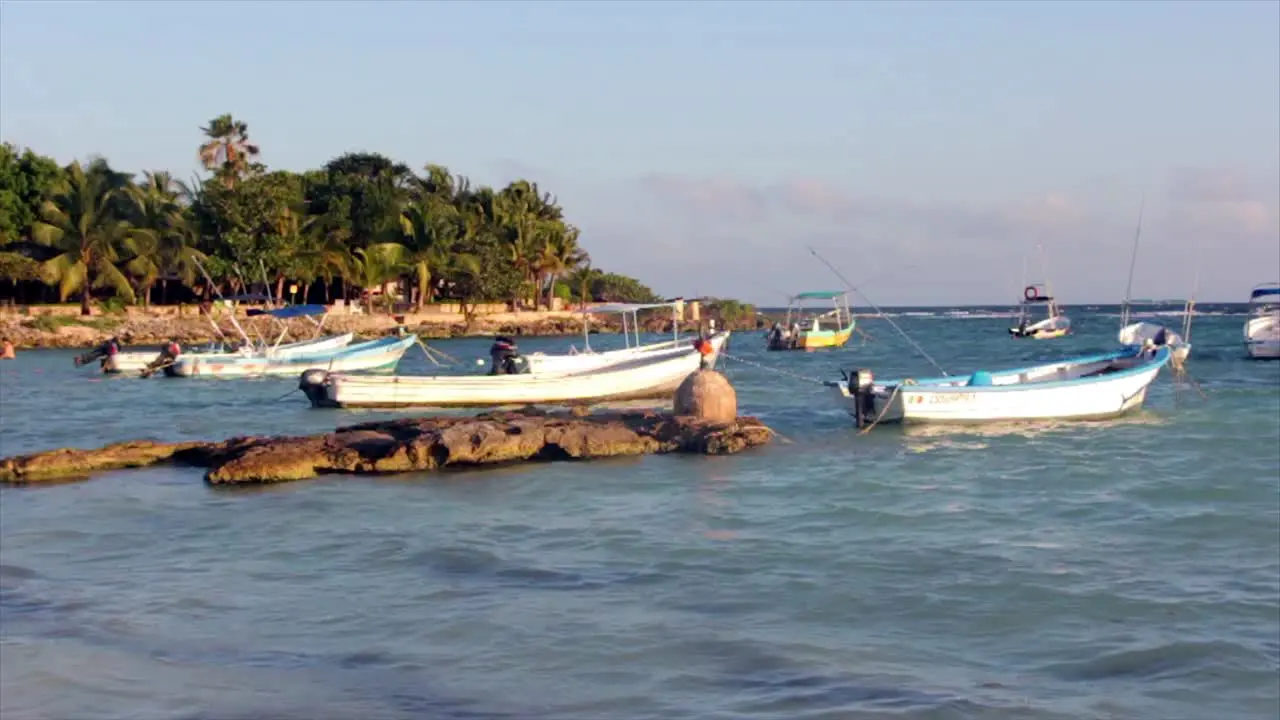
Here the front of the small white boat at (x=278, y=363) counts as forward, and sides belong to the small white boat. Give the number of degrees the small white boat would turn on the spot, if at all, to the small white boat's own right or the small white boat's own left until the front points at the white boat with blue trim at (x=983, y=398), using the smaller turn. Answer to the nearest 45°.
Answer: approximately 45° to the small white boat's own right

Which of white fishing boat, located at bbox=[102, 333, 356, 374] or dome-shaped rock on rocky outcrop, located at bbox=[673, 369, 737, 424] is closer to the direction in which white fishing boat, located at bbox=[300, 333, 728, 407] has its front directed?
the dome-shaped rock on rocky outcrop

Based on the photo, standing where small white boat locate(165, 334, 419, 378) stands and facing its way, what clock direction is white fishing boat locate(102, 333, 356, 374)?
The white fishing boat is roughly at 7 o'clock from the small white boat.

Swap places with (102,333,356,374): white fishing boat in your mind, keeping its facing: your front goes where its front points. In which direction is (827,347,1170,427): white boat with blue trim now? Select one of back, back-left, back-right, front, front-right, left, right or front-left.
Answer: front-right

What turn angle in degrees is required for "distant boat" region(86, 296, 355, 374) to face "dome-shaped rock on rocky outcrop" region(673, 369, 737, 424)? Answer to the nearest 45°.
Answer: approximately 90° to its right

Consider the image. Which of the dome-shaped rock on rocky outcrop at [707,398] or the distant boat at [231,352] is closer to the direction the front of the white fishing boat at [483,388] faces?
the dome-shaped rock on rocky outcrop

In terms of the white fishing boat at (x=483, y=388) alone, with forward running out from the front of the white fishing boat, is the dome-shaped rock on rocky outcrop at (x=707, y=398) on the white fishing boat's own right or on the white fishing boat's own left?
on the white fishing boat's own right

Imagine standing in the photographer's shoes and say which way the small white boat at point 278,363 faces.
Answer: facing to the right of the viewer

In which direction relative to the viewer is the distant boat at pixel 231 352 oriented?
to the viewer's right

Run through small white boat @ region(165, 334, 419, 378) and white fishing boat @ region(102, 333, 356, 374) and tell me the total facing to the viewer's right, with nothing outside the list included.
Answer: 2

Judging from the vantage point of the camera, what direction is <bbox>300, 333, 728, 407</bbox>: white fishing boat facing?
facing to the right of the viewer

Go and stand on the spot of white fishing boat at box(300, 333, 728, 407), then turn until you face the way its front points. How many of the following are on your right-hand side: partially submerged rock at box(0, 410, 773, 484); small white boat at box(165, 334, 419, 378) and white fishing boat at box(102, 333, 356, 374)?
1

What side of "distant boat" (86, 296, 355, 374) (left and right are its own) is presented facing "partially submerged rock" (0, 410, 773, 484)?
right
